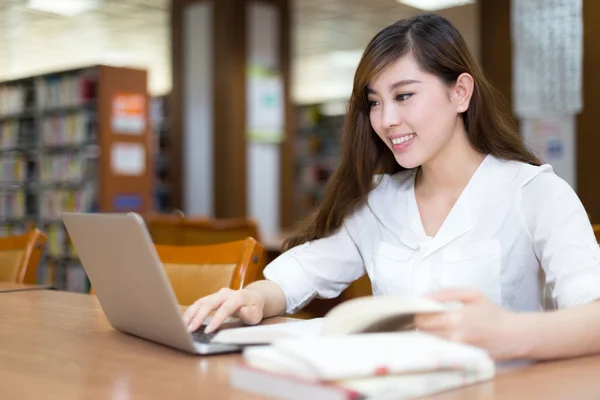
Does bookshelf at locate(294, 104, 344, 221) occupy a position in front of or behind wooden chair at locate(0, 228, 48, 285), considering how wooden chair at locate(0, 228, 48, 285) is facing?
behind

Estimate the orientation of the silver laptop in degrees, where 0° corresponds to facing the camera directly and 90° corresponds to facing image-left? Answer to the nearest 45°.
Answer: approximately 225°

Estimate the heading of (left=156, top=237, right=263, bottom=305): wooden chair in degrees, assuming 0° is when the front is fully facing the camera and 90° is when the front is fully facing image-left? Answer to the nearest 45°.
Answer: approximately 45°

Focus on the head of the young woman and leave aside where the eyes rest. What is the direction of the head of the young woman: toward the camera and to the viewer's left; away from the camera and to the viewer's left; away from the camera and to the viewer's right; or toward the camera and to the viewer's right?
toward the camera and to the viewer's left

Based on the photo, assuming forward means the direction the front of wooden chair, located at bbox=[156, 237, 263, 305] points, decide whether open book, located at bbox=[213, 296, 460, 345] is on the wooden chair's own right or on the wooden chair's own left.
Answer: on the wooden chair's own left

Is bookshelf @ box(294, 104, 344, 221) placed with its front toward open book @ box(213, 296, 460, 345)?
yes

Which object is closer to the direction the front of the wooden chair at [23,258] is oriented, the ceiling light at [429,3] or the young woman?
the young woman

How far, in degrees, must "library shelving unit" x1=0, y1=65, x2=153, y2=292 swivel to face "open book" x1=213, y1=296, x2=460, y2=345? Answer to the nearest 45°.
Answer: approximately 45° to its left

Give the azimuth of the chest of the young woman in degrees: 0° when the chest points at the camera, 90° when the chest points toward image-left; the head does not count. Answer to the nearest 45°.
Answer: approximately 45°

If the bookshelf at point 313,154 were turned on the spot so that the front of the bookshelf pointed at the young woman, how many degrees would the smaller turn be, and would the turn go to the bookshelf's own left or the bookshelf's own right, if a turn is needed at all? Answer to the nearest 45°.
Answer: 0° — it already faces them
